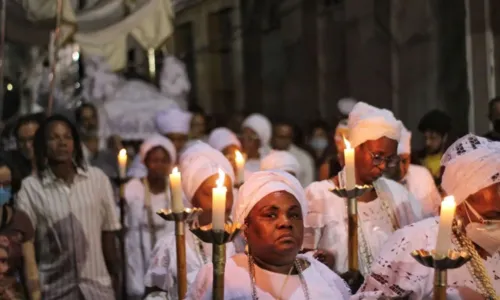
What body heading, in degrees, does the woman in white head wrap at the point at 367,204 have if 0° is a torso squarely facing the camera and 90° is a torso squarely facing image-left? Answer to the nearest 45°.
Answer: approximately 315°

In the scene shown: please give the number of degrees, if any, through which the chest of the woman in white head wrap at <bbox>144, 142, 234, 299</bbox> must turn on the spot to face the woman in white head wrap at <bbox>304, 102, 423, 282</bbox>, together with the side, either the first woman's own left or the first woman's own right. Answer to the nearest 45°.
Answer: approximately 45° to the first woman's own left

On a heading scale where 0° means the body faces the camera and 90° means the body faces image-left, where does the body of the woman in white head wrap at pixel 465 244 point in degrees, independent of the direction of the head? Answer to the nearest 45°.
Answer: approximately 315°

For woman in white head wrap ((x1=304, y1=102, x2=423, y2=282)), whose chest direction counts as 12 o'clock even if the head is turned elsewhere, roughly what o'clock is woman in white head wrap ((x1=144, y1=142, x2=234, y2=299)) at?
woman in white head wrap ((x1=144, y1=142, x2=234, y2=299)) is roughly at 4 o'clock from woman in white head wrap ((x1=304, y1=102, x2=423, y2=282)).
